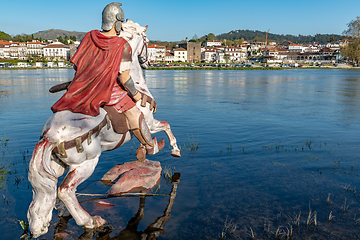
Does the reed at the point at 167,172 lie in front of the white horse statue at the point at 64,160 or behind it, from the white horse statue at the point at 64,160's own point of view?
in front

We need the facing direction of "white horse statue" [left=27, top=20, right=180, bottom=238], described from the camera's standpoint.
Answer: facing away from the viewer and to the right of the viewer

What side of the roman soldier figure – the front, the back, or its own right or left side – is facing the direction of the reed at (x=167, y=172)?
front

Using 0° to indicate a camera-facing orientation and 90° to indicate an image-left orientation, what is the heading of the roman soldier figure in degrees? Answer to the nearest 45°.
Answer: approximately 225°
